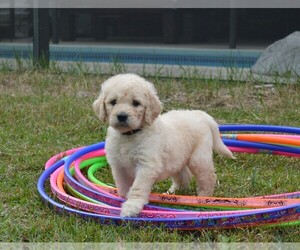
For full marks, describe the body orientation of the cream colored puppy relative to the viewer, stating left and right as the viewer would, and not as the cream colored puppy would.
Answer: facing the viewer and to the left of the viewer

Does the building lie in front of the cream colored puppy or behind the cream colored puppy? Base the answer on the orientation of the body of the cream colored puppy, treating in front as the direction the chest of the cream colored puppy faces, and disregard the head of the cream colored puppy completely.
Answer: behind

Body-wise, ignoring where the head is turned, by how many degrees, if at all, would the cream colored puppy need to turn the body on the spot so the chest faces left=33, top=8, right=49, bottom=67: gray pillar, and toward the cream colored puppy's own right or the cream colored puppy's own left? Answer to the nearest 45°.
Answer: approximately 135° to the cream colored puppy's own right

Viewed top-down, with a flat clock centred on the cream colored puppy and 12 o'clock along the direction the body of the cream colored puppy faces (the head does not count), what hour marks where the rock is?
The rock is roughly at 5 o'clock from the cream colored puppy.

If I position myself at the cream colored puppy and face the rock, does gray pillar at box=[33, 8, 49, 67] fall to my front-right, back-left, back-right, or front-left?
front-left
